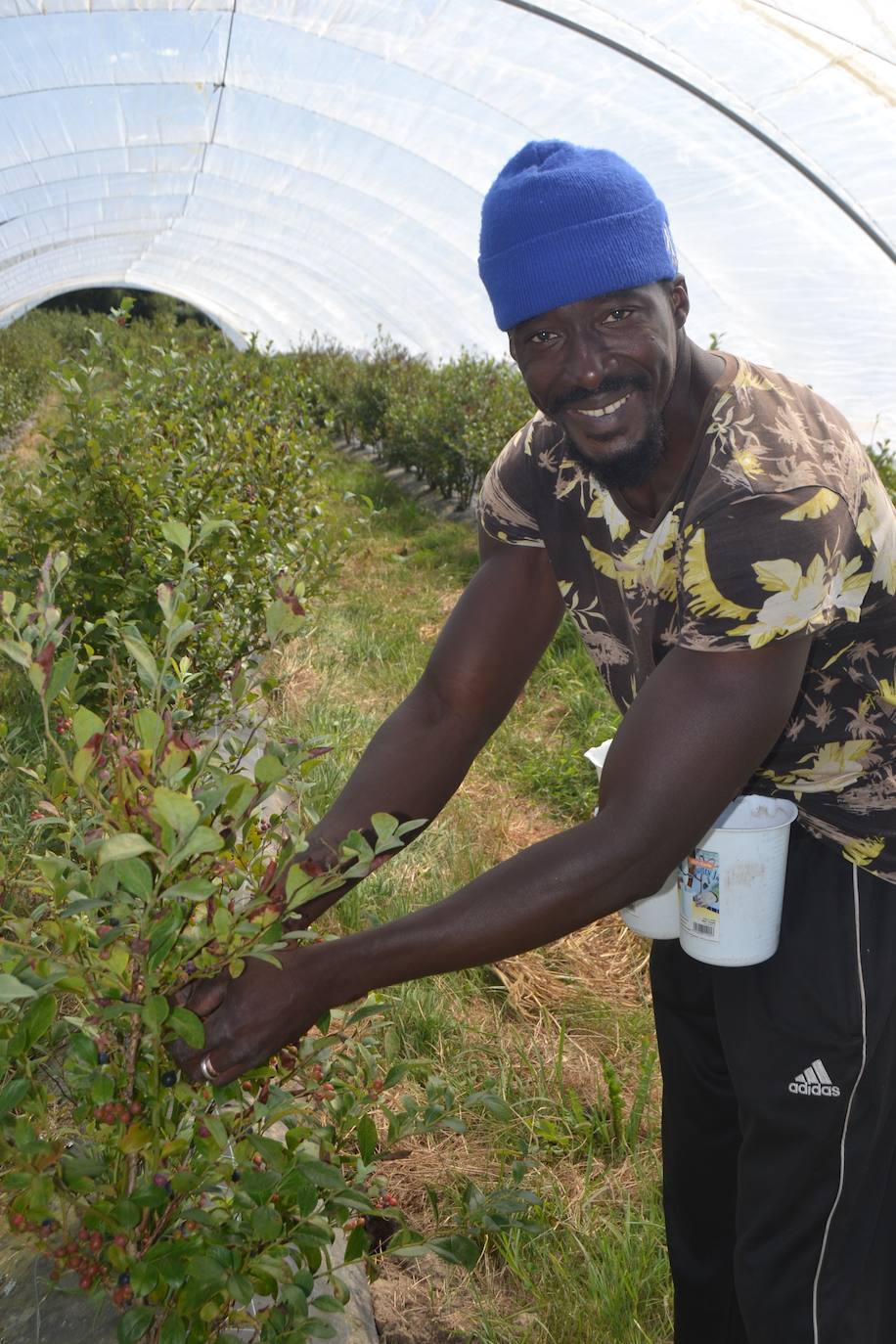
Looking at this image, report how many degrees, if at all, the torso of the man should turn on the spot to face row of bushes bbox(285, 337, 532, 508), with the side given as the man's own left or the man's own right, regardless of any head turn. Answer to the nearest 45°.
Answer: approximately 135° to the man's own right

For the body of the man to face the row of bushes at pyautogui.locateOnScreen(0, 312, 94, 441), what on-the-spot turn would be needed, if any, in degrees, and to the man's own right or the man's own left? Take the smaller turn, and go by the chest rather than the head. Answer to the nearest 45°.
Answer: approximately 135° to the man's own right

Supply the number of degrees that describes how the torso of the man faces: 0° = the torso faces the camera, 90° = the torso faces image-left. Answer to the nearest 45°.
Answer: approximately 45°

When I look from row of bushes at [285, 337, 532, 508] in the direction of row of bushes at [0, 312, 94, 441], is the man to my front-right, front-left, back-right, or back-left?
back-left
